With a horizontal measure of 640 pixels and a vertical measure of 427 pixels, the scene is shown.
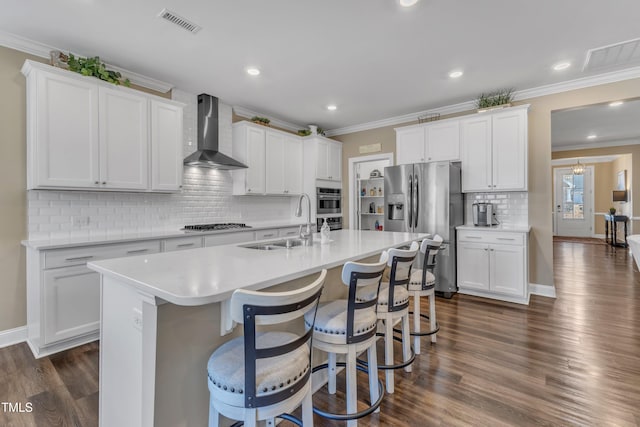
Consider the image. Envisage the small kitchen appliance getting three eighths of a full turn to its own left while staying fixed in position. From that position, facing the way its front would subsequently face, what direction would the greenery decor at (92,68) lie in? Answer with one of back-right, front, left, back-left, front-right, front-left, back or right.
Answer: back

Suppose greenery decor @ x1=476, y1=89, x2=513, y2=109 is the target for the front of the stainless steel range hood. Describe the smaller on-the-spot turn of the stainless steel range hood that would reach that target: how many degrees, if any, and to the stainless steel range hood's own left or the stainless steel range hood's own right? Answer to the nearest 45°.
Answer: approximately 45° to the stainless steel range hood's own left

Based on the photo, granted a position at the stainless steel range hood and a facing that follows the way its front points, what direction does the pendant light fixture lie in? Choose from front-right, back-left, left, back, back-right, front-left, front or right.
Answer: front-left

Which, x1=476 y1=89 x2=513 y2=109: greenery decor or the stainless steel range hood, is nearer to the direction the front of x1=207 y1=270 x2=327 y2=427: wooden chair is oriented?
the stainless steel range hood

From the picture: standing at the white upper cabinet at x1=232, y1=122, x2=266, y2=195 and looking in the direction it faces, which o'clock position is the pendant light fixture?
The pendant light fixture is roughly at 10 o'clock from the white upper cabinet.

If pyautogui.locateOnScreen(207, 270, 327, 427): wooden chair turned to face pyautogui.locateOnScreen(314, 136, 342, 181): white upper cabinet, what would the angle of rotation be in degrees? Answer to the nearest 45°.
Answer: approximately 45° to its right

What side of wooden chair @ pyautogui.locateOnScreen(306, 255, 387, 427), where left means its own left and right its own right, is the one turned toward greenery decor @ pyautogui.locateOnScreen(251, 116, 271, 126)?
front

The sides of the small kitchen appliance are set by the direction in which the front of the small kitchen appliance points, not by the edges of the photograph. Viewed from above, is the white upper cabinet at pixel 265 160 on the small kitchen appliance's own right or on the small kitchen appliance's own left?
on the small kitchen appliance's own right

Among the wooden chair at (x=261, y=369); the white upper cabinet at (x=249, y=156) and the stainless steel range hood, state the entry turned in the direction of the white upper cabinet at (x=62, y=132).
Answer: the wooden chair

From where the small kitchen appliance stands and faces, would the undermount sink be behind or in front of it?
in front

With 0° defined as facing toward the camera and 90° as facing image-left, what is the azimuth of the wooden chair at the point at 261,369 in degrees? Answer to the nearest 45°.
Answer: approximately 135°

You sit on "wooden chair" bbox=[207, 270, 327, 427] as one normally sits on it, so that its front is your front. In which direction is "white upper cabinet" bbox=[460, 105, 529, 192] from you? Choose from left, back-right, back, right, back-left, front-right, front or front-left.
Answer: right

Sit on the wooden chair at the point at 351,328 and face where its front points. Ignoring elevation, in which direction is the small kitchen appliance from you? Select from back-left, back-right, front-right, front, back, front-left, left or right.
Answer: right

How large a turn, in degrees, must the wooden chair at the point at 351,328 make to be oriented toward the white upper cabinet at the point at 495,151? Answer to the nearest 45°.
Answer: approximately 90° to its right

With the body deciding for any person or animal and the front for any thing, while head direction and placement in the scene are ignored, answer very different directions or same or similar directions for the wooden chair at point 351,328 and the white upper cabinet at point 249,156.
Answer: very different directions

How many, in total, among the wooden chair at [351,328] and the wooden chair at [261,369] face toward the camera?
0

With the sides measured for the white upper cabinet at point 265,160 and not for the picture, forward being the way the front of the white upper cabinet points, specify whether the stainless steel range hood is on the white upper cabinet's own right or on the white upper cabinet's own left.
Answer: on the white upper cabinet's own right

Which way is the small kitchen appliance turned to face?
toward the camera

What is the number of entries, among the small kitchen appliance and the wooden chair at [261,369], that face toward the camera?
1

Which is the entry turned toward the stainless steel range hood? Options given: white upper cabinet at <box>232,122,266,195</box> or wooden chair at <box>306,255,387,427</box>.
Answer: the wooden chair

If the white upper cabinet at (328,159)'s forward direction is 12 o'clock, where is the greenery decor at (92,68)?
The greenery decor is roughly at 3 o'clock from the white upper cabinet.

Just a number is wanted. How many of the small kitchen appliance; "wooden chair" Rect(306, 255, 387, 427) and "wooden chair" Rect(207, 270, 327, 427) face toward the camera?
1
